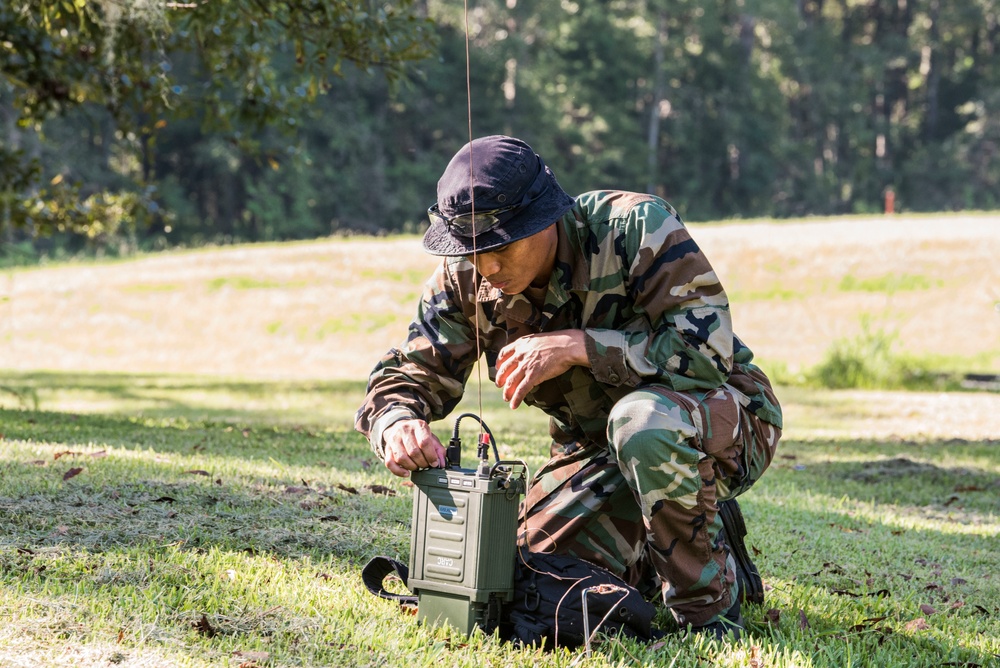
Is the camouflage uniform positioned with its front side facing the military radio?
yes

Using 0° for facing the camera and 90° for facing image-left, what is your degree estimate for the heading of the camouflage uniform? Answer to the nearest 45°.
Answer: approximately 45°
